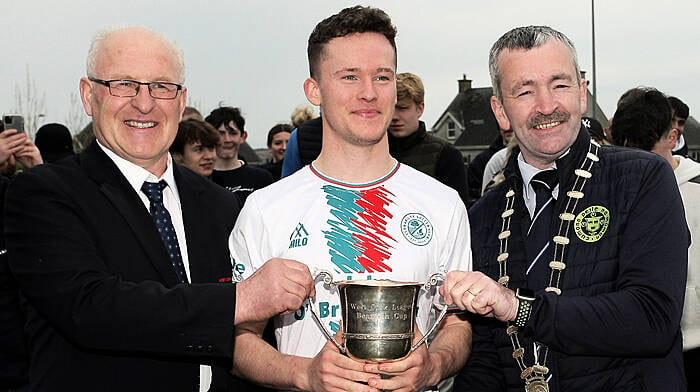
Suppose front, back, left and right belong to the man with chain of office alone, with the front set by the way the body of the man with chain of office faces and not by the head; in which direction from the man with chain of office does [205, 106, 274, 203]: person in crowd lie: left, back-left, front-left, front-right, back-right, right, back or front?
right

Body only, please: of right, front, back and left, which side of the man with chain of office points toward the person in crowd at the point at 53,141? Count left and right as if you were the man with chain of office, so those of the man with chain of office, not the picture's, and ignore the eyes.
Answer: right

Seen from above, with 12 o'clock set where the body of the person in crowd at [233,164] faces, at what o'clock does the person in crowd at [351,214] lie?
the person in crowd at [351,214] is roughly at 12 o'clock from the person in crowd at [233,164].

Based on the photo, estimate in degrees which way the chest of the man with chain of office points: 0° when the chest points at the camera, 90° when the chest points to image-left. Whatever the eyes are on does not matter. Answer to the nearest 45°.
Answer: approximately 45°

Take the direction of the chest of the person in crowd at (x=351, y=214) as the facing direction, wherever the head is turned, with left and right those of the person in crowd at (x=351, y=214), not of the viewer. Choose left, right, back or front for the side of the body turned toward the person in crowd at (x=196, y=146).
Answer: back

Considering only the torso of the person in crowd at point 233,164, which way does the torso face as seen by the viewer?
toward the camera

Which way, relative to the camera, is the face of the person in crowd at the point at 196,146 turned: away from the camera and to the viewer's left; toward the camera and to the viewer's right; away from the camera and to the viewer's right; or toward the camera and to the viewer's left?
toward the camera and to the viewer's right
